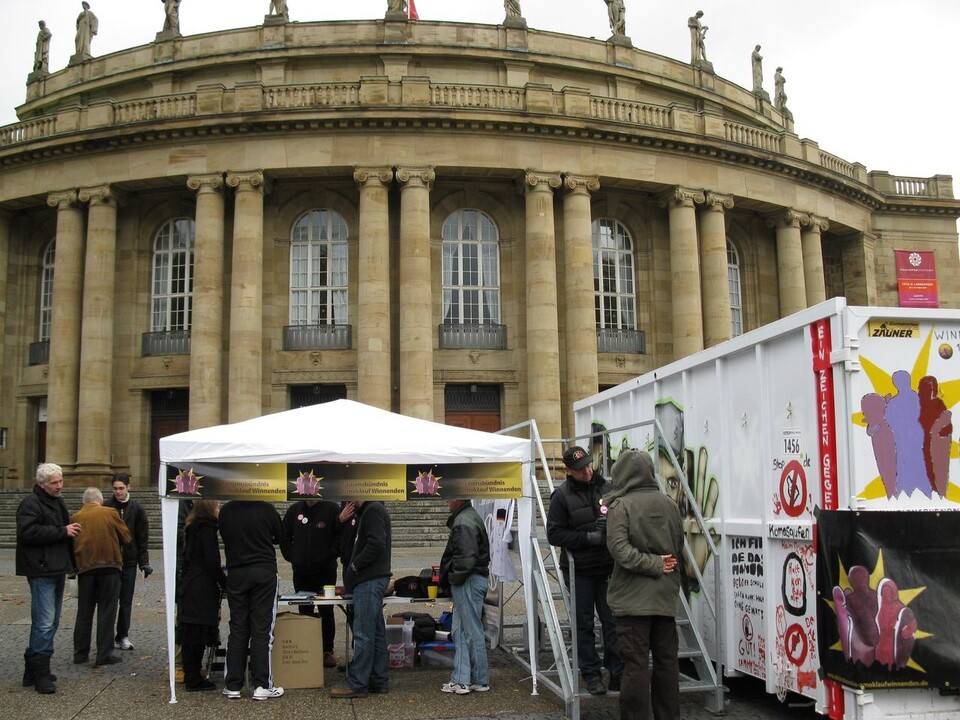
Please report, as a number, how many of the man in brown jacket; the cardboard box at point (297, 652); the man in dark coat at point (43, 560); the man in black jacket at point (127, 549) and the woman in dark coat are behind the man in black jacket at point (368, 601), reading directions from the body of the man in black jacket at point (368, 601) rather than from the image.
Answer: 0

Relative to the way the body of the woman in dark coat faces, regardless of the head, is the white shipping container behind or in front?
in front

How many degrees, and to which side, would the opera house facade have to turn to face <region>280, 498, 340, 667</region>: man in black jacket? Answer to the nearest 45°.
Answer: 0° — it already faces them

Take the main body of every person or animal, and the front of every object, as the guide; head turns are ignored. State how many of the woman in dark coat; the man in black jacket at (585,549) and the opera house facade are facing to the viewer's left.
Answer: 0

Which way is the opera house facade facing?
toward the camera

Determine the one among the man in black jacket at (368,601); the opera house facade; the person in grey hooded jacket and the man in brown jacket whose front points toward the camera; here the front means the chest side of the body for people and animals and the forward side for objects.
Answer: the opera house facade

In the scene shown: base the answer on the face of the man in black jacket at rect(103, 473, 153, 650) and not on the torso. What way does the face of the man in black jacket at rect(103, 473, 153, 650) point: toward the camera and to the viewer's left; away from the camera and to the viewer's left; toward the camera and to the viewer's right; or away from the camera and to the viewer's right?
toward the camera and to the viewer's left

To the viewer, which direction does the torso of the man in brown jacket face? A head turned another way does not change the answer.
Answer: away from the camera

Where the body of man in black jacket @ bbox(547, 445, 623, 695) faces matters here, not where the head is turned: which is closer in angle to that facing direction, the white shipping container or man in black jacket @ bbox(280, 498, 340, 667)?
the white shipping container

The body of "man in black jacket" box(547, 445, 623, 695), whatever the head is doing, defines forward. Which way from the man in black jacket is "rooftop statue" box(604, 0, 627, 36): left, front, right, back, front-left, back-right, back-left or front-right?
back-left

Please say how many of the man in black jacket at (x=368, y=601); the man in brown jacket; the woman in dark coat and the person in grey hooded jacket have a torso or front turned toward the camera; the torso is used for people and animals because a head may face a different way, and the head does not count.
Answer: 0

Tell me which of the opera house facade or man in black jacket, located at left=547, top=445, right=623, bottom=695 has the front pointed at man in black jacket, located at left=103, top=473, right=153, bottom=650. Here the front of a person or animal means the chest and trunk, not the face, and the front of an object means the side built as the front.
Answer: the opera house facade
